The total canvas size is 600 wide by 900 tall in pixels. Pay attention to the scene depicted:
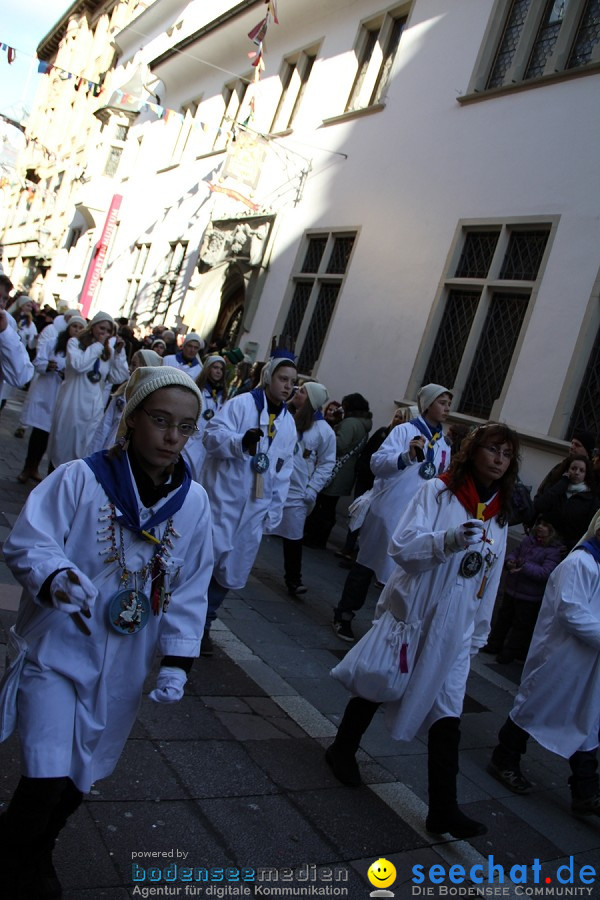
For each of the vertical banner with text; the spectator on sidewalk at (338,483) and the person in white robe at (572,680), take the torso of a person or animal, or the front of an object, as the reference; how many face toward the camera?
1

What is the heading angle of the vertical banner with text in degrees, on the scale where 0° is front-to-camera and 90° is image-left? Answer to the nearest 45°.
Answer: approximately 0°

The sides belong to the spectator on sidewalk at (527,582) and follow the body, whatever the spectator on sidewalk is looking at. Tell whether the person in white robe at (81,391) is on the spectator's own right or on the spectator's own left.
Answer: on the spectator's own right

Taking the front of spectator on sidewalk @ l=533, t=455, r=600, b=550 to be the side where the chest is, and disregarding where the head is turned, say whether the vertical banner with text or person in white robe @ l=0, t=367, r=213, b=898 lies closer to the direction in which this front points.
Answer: the person in white robe

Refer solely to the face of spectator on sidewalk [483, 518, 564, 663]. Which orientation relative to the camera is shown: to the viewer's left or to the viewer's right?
to the viewer's left

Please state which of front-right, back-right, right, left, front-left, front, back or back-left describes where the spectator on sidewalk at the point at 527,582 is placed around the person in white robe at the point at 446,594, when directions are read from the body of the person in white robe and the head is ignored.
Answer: back-left

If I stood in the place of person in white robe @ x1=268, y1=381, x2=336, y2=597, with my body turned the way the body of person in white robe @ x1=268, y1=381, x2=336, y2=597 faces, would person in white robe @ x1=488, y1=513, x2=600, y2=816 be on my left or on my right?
on my left

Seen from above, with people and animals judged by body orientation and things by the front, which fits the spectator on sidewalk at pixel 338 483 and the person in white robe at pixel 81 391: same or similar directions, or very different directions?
very different directions

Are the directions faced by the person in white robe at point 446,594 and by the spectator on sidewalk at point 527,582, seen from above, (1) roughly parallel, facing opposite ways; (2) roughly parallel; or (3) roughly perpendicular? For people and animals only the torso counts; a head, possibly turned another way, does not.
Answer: roughly perpendicular
